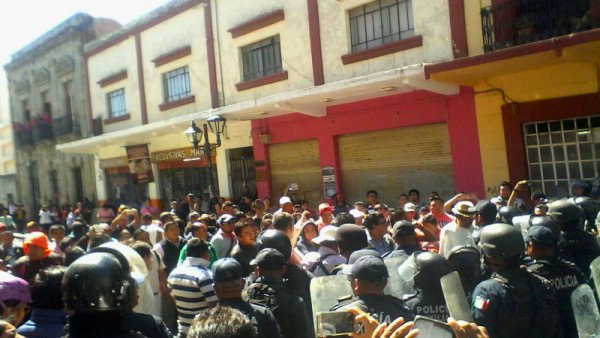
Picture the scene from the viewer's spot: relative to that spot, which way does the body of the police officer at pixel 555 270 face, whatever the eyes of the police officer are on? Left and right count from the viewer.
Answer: facing away from the viewer and to the left of the viewer

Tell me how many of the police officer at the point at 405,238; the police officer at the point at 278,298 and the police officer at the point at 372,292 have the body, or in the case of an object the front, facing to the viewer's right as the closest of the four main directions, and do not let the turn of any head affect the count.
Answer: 0

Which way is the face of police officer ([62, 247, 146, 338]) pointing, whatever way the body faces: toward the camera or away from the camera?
away from the camera

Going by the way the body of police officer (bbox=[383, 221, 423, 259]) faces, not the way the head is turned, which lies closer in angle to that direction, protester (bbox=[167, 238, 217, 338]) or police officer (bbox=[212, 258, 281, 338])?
the protester

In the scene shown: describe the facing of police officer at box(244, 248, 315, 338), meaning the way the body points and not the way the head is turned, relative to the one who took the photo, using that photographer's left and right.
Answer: facing away from the viewer and to the left of the viewer

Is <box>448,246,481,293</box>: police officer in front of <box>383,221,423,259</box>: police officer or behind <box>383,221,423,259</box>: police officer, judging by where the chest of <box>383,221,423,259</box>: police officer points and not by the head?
behind

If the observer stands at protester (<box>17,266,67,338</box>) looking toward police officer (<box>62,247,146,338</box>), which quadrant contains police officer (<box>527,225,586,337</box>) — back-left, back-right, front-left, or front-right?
front-left

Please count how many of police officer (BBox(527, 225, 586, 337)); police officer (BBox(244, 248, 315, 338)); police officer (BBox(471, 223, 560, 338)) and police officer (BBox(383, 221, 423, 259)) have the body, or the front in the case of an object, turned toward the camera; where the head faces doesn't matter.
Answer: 0

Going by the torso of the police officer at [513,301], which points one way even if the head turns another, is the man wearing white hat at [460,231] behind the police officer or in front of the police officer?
in front

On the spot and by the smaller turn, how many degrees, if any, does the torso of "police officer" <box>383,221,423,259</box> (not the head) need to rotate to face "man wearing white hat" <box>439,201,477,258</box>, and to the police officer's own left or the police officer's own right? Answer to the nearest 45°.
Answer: approximately 90° to the police officer's own right

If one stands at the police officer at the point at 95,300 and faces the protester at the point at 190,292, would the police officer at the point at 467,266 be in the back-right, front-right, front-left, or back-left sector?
front-right

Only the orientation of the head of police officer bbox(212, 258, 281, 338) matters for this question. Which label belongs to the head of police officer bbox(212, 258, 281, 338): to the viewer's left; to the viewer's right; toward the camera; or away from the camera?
away from the camera

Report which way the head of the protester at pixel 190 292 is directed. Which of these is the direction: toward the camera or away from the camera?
away from the camera

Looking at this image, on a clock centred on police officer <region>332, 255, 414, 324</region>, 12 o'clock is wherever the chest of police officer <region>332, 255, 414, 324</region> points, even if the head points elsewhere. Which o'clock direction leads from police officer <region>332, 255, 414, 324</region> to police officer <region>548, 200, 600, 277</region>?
police officer <region>548, 200, 600, 277</region> is roughly at 3 o'clock from police officer <region>332, 255, 414, 324</region>.

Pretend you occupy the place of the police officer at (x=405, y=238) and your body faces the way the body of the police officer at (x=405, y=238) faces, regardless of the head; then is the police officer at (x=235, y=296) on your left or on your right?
on your left
